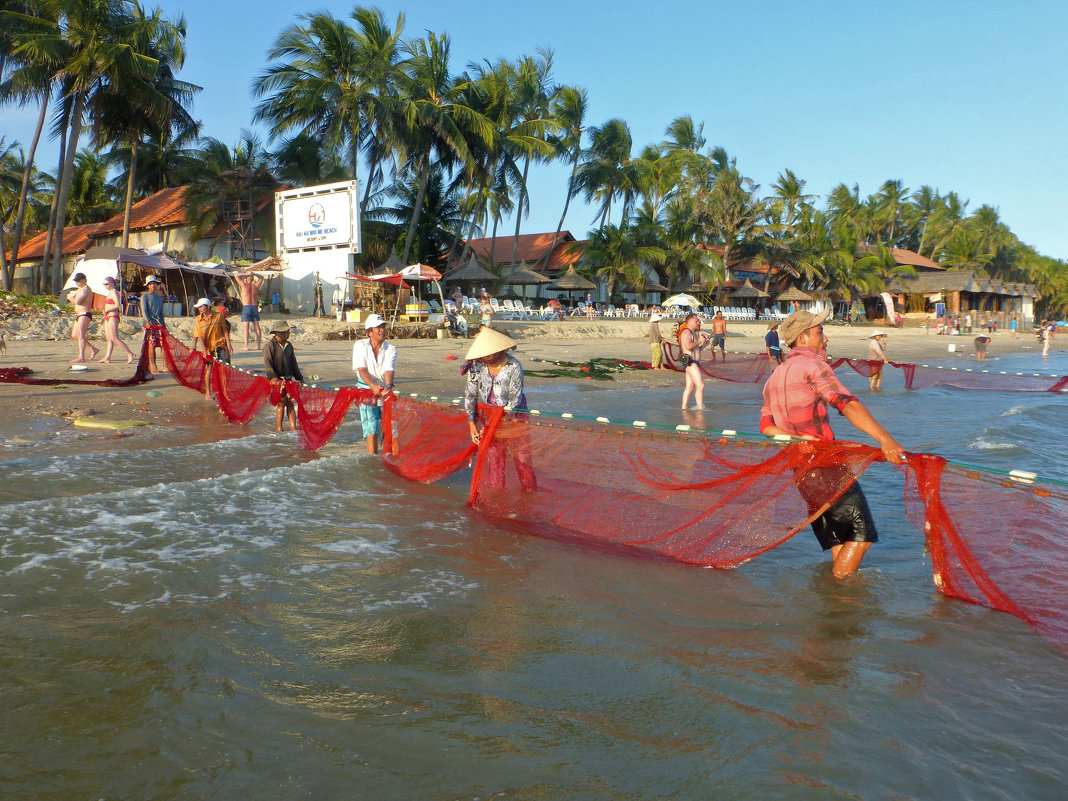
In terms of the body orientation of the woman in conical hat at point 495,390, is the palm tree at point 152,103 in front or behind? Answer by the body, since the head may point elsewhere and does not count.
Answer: behind

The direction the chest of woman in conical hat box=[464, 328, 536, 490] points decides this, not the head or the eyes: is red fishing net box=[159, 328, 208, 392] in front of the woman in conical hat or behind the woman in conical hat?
behind

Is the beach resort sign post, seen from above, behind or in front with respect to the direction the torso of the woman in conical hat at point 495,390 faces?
behind

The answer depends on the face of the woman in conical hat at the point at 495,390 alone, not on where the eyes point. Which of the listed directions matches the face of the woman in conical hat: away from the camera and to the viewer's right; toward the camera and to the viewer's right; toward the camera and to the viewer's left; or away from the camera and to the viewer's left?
toward the camera and to the viewer's left

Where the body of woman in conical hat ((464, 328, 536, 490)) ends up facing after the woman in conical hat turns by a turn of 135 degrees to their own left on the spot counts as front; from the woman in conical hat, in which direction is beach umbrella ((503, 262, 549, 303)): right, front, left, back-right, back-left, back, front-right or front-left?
front-left

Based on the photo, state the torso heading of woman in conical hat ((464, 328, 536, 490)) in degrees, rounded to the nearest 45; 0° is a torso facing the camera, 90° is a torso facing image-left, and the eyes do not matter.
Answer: approximately 0°

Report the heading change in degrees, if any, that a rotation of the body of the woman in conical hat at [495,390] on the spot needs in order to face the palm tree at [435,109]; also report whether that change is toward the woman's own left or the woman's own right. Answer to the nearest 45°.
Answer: approximately 180°

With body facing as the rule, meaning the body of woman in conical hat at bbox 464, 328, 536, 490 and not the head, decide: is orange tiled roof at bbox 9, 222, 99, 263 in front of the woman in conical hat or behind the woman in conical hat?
behind
